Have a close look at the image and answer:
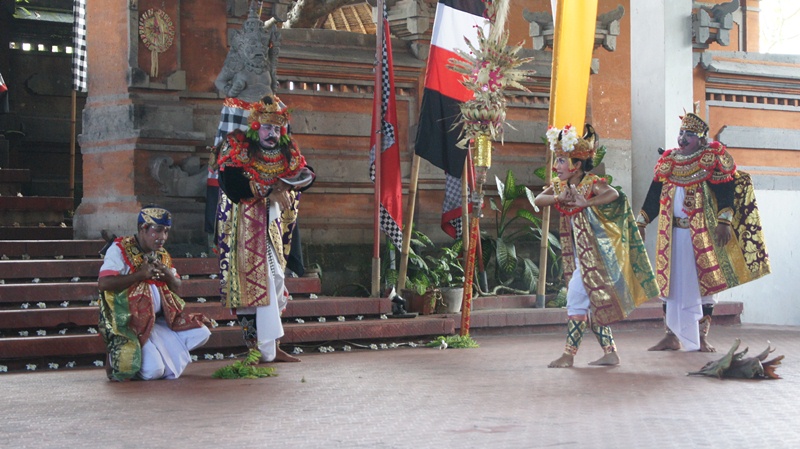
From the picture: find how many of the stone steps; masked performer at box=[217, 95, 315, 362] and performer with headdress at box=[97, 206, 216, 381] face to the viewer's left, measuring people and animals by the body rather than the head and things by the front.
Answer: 0

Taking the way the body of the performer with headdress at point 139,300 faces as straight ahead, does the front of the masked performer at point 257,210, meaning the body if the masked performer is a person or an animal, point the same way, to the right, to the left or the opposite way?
the same way

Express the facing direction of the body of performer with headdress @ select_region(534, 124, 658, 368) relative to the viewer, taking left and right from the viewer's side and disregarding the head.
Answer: facing the viewer and to the left of the viewer

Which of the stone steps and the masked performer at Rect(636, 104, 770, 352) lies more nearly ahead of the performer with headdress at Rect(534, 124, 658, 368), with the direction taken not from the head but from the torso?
the stone steps

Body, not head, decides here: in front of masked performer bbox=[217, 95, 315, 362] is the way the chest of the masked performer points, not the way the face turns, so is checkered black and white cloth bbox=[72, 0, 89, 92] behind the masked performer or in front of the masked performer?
behind

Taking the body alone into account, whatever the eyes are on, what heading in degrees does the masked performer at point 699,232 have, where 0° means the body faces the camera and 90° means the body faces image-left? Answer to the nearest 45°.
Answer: approximately 45°

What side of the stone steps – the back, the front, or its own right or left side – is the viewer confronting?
front

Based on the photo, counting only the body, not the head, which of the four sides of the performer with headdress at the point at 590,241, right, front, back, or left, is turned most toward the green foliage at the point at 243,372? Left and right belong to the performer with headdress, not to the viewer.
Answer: front

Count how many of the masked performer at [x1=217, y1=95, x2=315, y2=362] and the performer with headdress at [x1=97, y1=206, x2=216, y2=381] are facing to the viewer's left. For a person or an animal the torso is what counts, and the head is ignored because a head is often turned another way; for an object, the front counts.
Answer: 0

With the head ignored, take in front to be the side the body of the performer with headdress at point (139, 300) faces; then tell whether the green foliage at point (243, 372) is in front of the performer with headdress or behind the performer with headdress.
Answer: in front

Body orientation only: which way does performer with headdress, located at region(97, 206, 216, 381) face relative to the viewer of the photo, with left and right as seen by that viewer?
facing the viewer and to the right of the viewer

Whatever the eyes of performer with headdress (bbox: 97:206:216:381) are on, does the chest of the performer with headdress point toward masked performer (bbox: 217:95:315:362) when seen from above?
no

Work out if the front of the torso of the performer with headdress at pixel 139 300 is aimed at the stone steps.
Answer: no

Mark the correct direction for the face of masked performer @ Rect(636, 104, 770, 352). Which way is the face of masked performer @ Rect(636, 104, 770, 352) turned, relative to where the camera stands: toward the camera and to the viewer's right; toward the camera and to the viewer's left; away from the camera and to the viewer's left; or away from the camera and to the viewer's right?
toward the camera and to the viewer's left
